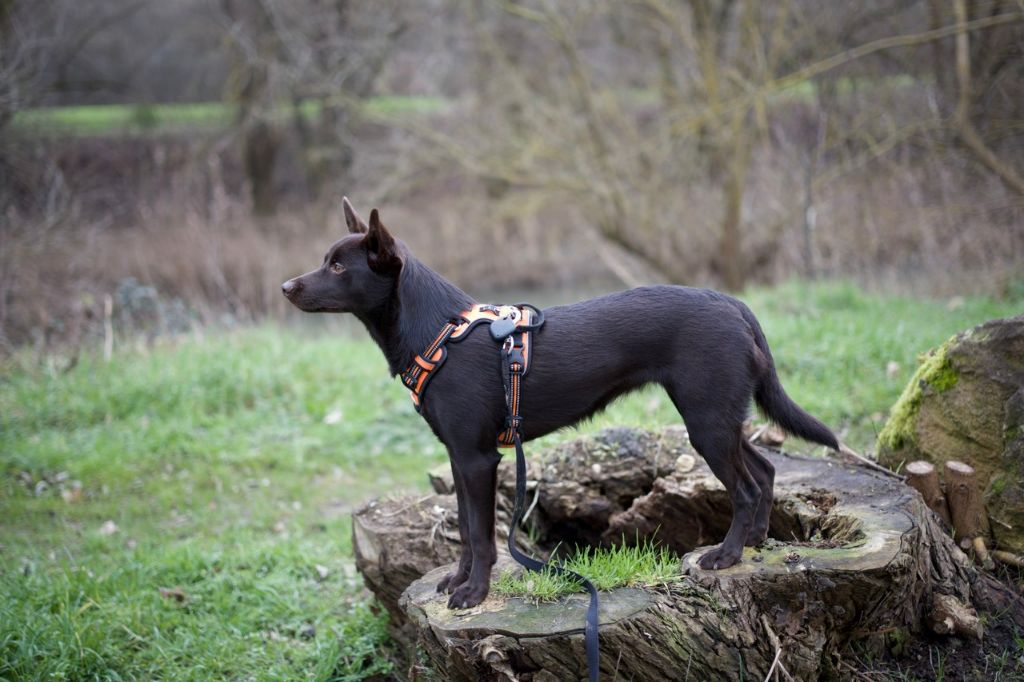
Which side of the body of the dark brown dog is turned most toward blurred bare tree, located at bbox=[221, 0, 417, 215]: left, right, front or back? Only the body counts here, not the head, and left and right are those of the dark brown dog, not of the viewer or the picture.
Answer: right

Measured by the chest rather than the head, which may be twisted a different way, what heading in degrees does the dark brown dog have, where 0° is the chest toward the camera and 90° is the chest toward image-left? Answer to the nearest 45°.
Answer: approximately 90°

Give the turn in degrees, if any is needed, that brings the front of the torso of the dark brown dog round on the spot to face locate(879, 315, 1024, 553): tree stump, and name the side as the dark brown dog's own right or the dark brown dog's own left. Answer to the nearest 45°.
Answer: approximately 180°

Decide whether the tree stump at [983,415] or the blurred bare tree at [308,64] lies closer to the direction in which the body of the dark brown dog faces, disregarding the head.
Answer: the blurred bare tree

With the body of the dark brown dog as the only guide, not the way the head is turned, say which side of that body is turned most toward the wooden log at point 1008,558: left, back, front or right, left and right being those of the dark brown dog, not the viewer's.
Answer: back

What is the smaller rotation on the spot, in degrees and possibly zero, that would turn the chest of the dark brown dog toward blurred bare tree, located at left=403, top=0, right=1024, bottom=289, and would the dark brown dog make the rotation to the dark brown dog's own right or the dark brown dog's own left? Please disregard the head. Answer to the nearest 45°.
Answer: approximately 90° to the dark brown dog's own right
